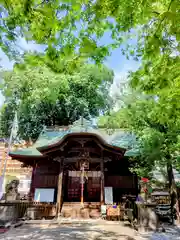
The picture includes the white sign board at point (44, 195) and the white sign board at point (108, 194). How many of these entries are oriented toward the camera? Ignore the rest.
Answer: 2

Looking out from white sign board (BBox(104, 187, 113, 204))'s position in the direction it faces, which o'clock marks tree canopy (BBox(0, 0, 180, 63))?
The tree canopy is roughly at 12 o'clock from the white sign board.

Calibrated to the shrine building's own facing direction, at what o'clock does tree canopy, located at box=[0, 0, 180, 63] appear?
The tree canopy is roughly at 12 o'clock from the shrine building.

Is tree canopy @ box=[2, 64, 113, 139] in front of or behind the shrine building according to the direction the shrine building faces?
behind

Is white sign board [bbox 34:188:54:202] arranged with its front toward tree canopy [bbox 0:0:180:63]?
yes

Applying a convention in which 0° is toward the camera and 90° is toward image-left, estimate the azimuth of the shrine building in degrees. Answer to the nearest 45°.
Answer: approximately 0°

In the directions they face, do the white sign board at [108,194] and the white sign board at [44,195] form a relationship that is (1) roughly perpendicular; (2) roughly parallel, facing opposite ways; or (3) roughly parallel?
roughly parallel

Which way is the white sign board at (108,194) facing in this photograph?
toward the camera

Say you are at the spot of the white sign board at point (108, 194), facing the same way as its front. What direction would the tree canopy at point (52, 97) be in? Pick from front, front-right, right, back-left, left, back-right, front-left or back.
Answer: back-right
